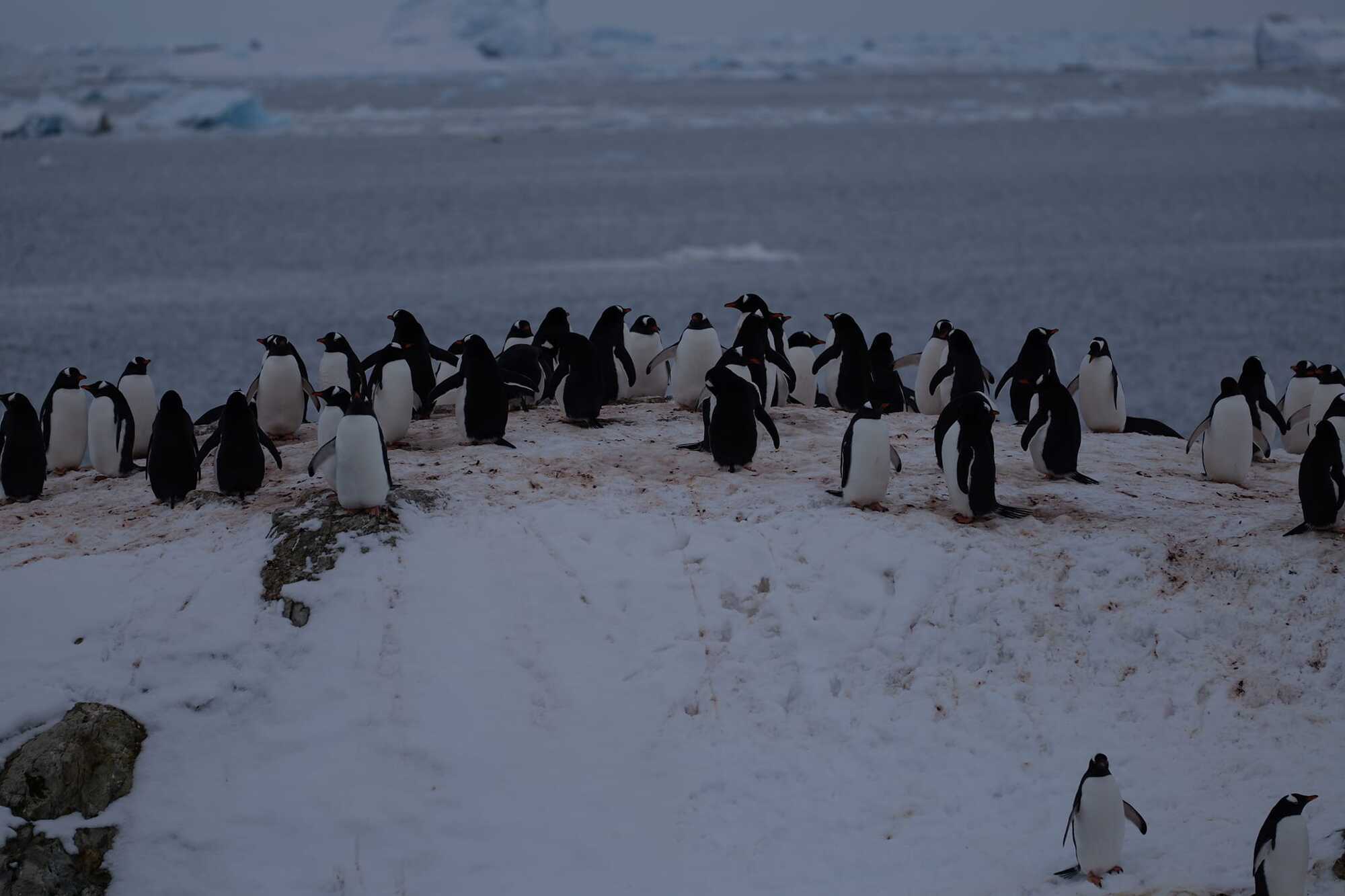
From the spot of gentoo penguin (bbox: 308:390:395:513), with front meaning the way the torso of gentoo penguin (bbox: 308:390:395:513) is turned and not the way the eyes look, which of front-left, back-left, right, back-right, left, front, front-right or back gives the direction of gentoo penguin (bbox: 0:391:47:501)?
back-right

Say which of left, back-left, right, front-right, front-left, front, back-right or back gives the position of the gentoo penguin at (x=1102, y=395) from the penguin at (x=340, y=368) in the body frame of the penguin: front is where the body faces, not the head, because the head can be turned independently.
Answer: back-left

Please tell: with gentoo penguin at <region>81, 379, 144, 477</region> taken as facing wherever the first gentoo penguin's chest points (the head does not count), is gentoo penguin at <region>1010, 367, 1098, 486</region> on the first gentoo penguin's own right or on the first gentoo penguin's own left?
on the first gentoo penguin's own left

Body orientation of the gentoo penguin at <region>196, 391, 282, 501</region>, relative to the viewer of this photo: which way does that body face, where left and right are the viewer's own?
facing away from the viewer

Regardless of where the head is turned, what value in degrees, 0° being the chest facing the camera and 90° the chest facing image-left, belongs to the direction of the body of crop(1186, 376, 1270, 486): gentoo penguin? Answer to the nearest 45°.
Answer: approximately 0°

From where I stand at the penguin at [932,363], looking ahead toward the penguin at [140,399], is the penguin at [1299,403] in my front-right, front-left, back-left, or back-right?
back-left

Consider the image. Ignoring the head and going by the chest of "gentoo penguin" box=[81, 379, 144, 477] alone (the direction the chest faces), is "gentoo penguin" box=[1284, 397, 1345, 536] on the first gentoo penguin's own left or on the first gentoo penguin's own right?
on the first gentoo penguin's own left

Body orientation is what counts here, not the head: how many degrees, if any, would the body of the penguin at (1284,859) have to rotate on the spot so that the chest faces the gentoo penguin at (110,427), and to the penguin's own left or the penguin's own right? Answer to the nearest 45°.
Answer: approximately 135° to the penguin's own right

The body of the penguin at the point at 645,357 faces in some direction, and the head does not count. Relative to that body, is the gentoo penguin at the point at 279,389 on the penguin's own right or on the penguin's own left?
on the penguin's own right

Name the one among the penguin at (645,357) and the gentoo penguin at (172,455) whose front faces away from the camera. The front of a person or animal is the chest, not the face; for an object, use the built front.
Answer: the gentoo penguin

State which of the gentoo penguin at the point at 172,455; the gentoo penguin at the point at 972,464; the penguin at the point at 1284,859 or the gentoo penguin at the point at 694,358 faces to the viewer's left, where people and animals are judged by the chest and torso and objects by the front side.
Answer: the gentoo penguin at the point at 972,464

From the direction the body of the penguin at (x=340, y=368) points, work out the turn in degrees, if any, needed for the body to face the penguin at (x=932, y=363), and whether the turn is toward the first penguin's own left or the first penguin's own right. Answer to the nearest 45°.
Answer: approximately 135° to the first penguin's own left

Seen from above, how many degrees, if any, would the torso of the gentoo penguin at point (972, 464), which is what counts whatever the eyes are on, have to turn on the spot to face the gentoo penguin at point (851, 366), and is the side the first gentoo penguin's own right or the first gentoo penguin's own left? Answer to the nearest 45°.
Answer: approximately 90° to the first gentoo penguin's own right

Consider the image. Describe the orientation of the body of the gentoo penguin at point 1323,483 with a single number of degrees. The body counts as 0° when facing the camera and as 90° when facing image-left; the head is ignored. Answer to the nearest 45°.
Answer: approximately 225°
